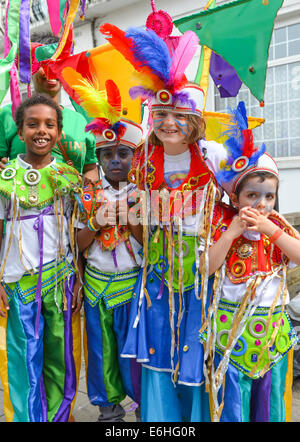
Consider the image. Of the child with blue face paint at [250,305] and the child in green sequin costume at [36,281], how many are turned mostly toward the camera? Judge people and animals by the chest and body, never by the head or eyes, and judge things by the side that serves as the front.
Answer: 2

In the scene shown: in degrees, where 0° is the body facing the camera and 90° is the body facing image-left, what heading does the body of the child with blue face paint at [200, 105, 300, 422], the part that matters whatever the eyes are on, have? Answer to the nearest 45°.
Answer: approximately 0°

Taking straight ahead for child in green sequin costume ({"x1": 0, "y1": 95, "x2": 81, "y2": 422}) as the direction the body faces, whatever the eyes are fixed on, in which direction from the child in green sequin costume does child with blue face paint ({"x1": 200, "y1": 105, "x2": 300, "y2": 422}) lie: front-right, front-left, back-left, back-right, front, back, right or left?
front-left

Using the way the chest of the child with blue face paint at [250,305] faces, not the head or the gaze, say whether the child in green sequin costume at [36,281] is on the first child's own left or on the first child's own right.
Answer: on the first child's own right
